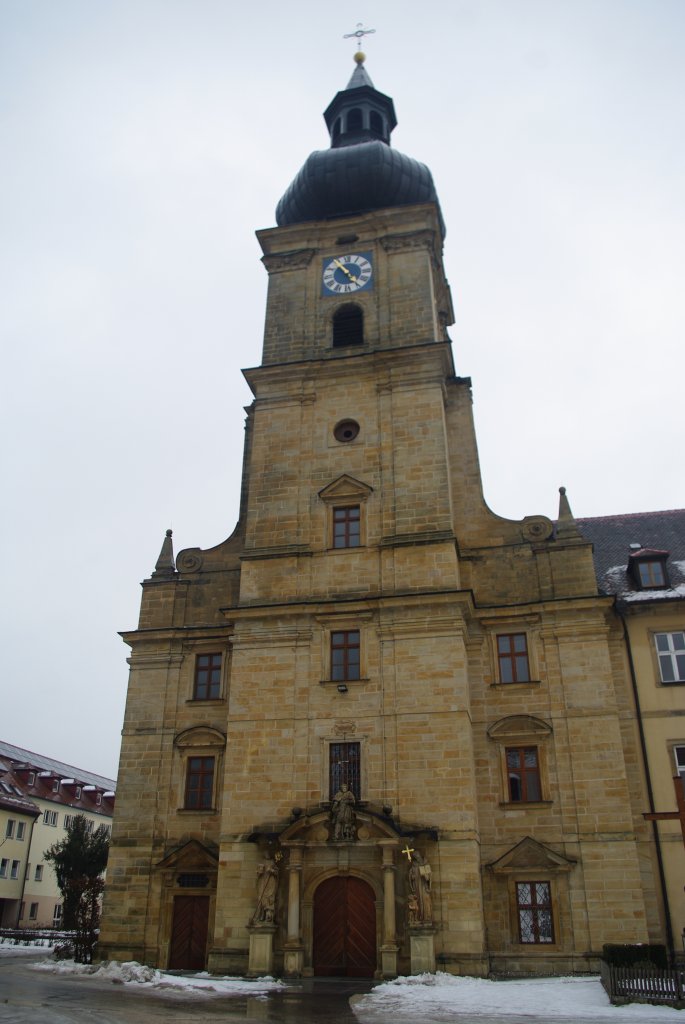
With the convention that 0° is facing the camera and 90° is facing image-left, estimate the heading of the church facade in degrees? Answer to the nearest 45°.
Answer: approximately 0°

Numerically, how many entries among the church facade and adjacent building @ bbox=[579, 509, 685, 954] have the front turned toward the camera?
2

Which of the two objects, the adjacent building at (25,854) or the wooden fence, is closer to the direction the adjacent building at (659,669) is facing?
the wooden fence

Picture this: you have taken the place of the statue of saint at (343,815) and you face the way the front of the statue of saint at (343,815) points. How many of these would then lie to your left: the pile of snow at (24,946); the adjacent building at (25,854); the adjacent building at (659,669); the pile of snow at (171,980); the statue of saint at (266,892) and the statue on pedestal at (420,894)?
2

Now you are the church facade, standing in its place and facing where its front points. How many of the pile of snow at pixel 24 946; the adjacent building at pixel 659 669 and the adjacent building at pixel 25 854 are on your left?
1

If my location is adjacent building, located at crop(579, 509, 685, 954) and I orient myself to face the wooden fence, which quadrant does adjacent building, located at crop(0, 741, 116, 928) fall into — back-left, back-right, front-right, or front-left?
back-right

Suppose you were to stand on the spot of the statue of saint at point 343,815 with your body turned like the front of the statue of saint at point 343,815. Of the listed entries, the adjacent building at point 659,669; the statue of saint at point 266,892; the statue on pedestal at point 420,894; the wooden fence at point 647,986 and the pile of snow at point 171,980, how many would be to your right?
2

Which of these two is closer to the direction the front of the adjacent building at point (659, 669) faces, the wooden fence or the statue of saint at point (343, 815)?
the wooden fence

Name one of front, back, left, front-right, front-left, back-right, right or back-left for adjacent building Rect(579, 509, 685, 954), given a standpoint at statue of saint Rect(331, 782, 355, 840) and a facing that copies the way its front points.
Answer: left

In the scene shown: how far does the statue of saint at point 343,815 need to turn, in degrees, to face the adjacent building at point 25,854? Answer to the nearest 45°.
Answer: approximately 135° to its right

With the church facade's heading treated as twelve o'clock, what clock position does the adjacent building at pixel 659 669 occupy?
The adjacent building is roughly at 9 o'clock from the church facade.
